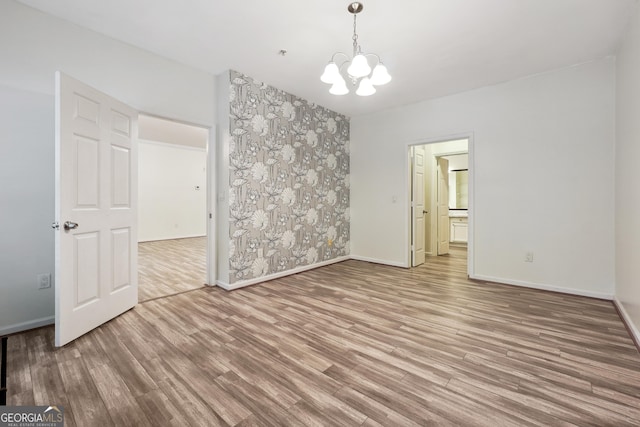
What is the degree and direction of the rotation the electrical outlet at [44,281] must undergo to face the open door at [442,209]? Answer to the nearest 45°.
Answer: approximately 90° to its left

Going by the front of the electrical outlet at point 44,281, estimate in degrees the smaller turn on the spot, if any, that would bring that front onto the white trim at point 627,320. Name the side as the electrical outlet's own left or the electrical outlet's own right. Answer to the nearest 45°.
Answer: approximately 45° to the electrical outlet's own left

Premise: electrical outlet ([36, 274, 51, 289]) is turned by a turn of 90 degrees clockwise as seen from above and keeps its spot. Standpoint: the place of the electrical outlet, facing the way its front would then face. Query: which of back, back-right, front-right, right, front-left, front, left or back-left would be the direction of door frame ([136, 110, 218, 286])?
back

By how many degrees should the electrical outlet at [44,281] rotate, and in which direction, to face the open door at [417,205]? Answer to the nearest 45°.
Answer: approximately 90° to its left

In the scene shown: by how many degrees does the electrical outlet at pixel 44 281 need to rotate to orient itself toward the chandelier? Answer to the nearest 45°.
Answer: approximately 45° to its left

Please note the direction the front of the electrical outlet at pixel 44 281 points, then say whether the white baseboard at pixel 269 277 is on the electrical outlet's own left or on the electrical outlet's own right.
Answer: on the electrical outlet's own left

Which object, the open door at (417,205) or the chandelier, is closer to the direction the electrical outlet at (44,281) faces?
the chandelier

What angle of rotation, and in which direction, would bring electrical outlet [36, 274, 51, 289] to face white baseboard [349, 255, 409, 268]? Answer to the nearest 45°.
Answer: approximately 90° to its left
